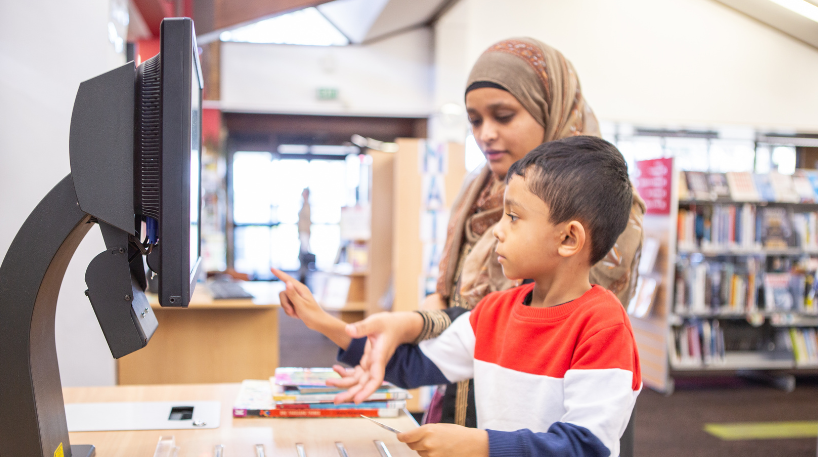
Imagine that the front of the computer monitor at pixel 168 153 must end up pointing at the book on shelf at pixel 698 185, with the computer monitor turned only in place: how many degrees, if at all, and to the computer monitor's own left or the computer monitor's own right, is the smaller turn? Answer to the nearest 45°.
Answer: approximately 45° to the computer monitor's own left

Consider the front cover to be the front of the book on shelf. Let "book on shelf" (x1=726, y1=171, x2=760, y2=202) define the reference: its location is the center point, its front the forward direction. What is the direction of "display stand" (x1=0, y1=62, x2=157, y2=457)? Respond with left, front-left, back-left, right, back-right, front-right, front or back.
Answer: front

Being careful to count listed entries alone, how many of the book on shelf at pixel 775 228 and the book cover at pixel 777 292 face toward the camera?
2

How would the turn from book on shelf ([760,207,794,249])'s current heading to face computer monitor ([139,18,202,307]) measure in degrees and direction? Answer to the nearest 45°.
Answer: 0° — it already faces it

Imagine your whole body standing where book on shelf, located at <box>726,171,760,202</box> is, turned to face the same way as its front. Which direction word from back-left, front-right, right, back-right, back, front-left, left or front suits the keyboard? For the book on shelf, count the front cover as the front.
front-right

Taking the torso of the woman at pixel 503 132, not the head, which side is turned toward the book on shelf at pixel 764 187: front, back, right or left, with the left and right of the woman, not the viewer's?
back

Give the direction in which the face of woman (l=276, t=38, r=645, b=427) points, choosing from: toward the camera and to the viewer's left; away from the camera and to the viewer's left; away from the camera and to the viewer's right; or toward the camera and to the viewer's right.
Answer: toward the camera and to the viewer's left

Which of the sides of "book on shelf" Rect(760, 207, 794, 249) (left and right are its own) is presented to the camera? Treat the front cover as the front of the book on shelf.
front

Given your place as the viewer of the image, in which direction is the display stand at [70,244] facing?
facing to the right of the viewer

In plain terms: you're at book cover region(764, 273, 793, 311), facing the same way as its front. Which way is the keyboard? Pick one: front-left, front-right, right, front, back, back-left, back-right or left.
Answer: front-right

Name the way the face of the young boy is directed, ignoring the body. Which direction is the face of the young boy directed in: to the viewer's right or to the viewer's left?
to the viewer's left
